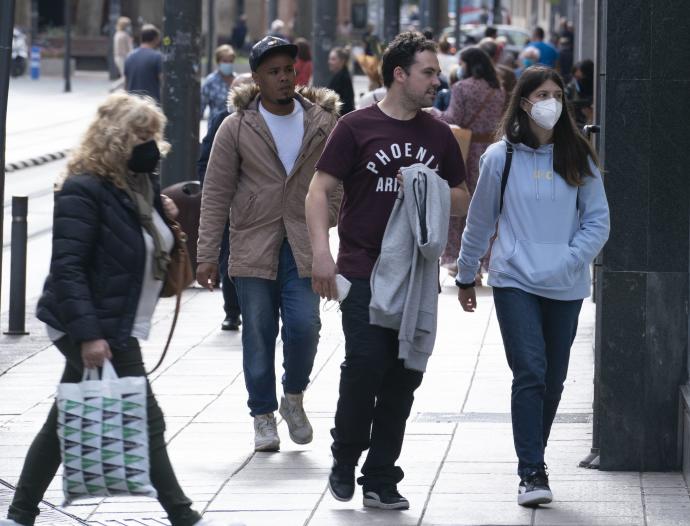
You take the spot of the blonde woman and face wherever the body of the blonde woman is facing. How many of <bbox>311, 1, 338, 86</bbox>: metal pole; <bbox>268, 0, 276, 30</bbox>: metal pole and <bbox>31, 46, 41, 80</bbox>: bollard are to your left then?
3

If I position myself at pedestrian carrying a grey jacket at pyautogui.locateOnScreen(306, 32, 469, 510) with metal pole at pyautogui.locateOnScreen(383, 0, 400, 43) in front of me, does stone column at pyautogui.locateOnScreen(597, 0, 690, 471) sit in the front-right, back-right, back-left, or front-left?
front-right

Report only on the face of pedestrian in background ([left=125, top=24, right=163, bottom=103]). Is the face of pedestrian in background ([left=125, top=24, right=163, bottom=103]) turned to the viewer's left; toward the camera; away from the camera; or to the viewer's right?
away from the camera

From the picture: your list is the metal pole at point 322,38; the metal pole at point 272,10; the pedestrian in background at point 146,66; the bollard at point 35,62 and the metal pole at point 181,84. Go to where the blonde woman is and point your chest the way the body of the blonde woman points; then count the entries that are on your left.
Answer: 5

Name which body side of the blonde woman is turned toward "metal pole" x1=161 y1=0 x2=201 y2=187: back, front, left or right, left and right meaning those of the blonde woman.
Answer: left

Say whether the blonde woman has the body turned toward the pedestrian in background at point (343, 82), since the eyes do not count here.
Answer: no

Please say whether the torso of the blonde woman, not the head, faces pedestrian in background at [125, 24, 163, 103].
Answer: no

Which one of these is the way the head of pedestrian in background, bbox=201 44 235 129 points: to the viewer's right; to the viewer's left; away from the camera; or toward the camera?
toward the camera
